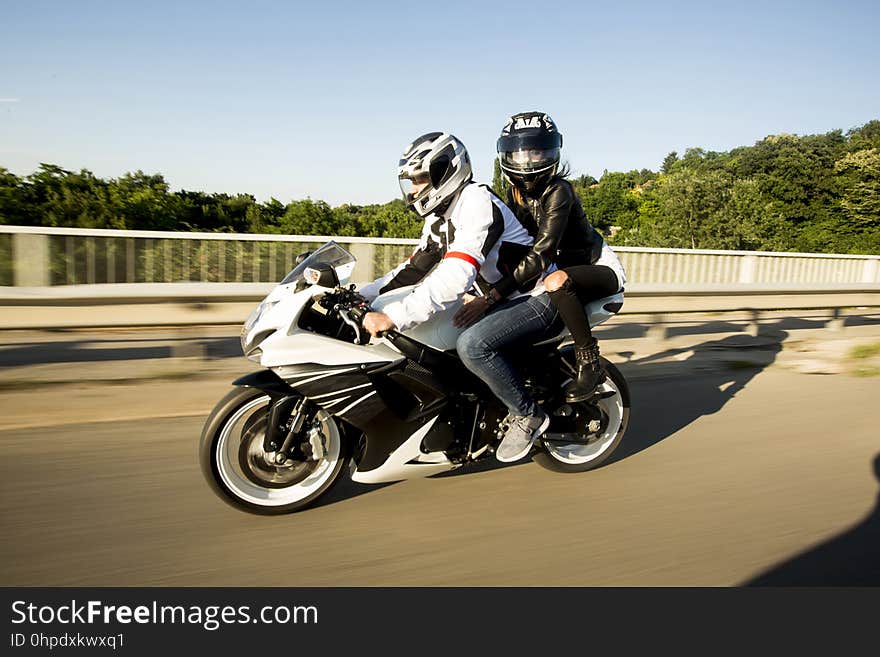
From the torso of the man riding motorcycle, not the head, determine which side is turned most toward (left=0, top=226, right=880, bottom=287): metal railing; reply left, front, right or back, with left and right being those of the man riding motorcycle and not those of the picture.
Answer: right

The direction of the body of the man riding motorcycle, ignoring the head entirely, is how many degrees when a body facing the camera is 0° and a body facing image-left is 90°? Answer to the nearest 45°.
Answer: approximately 45°
